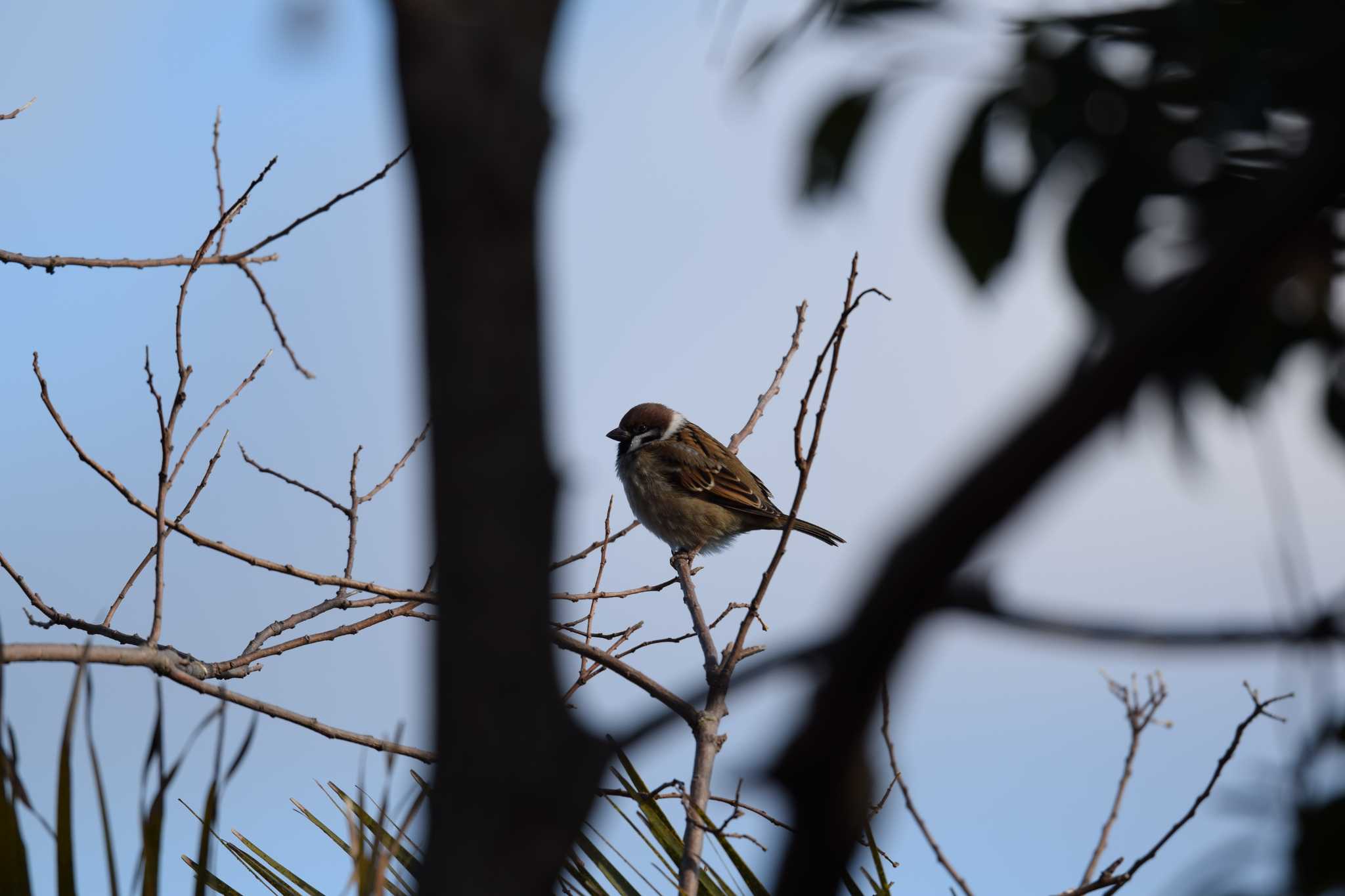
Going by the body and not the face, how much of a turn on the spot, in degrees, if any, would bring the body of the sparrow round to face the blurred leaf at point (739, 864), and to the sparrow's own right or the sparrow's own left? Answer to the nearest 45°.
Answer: approximately 90° to the sparrow's own left

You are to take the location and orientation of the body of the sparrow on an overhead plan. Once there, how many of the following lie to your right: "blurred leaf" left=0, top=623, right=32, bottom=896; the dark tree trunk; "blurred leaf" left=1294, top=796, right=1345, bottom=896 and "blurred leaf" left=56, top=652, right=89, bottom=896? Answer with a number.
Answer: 0

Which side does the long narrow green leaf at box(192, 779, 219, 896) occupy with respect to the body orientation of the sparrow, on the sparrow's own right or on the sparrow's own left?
on the sparrow's own left

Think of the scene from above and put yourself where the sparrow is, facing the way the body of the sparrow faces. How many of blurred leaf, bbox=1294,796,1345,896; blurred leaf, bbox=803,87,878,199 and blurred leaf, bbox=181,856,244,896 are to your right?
0

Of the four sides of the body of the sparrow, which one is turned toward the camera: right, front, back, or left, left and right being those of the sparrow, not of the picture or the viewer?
left

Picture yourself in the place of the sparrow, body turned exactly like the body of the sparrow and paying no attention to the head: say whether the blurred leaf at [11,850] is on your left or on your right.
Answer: on your left

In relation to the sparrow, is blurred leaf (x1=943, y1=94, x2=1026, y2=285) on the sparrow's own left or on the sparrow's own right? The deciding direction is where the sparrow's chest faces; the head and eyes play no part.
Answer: on the sparrow's own left

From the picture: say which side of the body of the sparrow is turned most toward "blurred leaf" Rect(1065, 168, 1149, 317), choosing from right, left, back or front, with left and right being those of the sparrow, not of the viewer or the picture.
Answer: left

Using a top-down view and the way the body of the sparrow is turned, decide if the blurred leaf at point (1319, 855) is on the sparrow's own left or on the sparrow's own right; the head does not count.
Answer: on the sparrow's own left

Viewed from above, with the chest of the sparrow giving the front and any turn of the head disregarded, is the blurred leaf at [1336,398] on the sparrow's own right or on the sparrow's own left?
on the sparrow's own left
